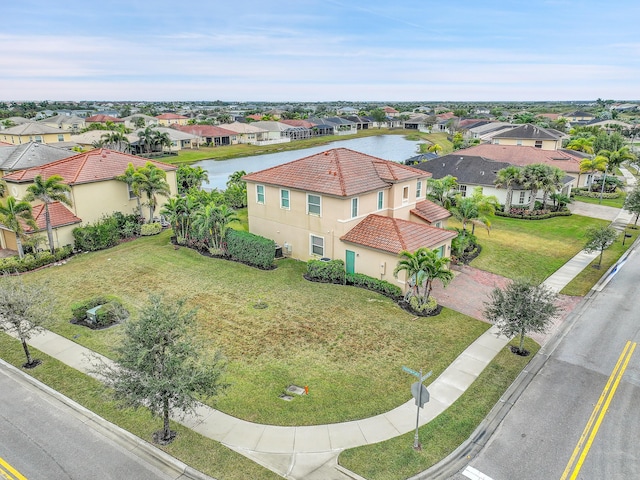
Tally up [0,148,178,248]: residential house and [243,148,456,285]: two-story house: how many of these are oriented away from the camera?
0

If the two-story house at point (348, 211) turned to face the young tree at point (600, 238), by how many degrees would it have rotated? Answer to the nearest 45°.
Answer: approximately 45° to its left

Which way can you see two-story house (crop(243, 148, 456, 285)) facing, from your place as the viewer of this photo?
facing the viewer and to the right of the viewer

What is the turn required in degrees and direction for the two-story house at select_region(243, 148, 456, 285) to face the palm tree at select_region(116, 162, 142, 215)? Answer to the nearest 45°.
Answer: approximately 135° to its right

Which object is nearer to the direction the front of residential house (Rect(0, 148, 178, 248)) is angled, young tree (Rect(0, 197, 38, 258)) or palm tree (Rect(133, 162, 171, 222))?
the young tree

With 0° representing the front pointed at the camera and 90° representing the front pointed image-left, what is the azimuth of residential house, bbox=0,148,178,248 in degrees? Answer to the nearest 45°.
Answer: approximately 45°

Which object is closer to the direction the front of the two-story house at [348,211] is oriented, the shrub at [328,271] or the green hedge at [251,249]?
the shrub

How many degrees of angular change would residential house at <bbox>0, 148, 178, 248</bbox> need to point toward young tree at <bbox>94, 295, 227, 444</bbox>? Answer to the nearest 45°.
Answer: approximately 45° to its left

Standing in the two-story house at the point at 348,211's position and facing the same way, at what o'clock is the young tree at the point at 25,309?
The young tree is roughly at 3 o'clock from the two-story house.

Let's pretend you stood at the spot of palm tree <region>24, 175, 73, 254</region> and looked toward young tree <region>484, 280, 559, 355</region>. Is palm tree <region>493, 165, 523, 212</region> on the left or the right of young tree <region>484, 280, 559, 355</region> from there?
left

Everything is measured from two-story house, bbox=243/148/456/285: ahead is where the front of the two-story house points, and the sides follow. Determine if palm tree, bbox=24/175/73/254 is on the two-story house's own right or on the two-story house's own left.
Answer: on the two-story house's own right

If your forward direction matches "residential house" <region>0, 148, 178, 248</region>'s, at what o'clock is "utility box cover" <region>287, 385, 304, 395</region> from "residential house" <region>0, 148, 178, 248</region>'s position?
The utility box cover is roughly at 10 o'clock from the residential house.

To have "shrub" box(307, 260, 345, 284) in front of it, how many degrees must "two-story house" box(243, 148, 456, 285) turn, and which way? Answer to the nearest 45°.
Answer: approximately 45° to its right

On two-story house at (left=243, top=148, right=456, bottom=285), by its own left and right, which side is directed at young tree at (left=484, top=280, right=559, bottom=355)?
front

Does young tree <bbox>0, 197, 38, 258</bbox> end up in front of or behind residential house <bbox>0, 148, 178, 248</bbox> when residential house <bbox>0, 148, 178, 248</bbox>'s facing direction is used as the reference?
in front
